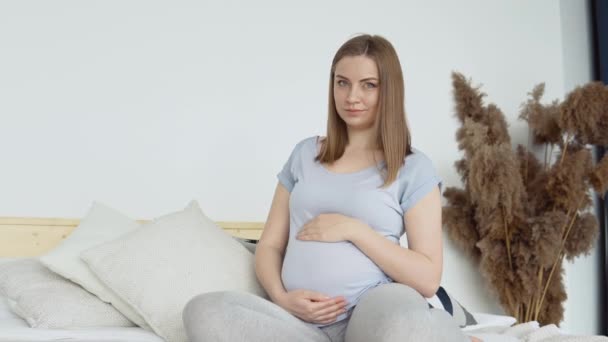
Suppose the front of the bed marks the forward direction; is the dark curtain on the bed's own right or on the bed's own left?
on the bed's own left

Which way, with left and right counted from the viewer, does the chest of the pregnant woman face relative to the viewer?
facing the viewer and to the left of the viewer

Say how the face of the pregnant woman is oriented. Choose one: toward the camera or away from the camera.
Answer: toward the camera

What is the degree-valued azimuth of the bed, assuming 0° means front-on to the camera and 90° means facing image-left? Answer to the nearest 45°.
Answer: approximately 0°
